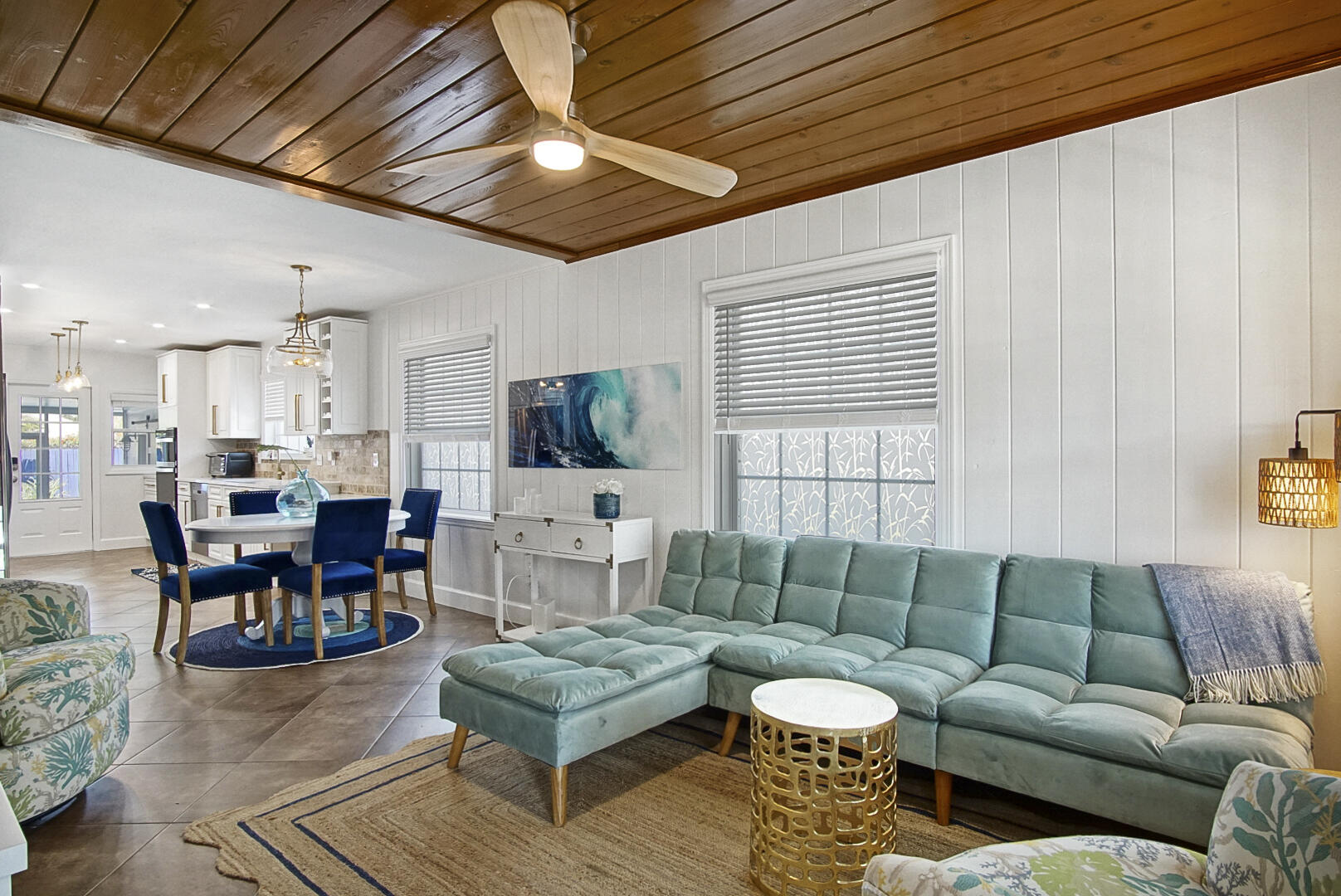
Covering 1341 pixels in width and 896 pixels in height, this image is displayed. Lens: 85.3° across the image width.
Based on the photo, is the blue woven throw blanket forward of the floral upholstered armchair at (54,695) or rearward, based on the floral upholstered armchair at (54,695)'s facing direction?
forward

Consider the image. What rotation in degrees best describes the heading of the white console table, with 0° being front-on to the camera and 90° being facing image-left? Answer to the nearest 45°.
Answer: approximately 45°

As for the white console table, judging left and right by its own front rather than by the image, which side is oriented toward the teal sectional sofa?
left

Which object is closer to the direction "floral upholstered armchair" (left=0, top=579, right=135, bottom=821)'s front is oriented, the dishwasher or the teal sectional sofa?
the teal sectional sofa

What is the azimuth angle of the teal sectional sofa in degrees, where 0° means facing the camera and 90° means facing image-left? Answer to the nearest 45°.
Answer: approximately 45°

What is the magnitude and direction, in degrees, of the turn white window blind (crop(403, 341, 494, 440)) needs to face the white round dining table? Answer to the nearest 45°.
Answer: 0° — it already faces it

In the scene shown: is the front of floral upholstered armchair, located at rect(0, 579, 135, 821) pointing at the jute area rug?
yes

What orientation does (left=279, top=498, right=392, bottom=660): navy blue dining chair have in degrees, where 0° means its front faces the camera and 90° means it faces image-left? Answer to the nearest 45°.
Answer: approximately 135°

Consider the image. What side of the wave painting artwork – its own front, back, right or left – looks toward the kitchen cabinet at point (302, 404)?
right

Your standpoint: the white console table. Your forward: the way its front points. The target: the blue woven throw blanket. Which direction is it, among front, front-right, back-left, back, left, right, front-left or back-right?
left

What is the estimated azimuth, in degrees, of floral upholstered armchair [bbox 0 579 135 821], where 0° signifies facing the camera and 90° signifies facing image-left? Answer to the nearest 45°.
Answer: approximately 315°

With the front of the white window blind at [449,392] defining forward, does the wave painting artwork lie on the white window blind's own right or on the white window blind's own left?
on the white window blind's own left

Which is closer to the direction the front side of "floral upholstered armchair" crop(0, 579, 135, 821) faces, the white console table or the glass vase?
the white console table

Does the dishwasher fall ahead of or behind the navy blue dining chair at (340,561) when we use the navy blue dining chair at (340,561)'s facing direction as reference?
ahead

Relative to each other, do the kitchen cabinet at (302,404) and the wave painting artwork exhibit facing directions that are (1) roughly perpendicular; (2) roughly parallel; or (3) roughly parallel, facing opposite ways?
roughly perpendicular
